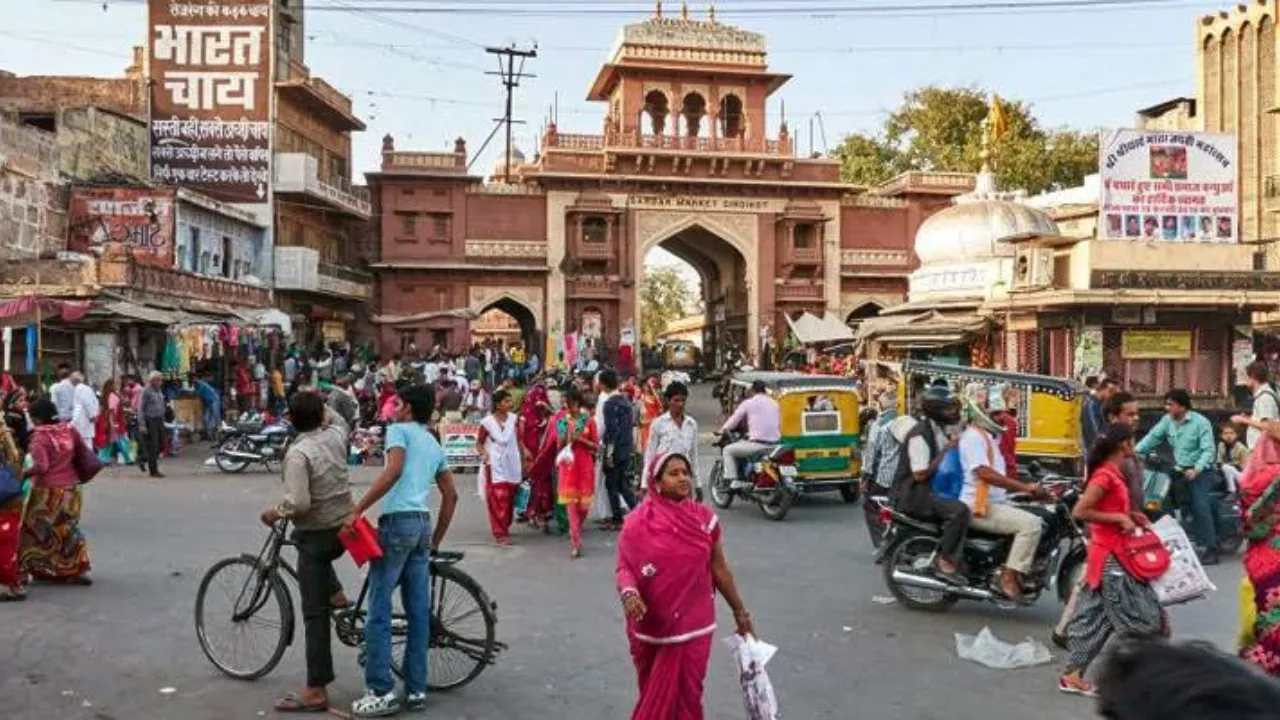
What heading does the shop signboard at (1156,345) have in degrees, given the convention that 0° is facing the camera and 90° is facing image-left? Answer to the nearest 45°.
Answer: approximately 0°

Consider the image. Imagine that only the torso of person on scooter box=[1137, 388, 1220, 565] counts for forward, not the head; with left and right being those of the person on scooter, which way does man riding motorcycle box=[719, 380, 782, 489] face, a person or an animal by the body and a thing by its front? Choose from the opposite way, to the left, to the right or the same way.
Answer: to the right

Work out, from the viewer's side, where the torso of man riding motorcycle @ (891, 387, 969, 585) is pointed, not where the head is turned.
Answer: to the viewer's right

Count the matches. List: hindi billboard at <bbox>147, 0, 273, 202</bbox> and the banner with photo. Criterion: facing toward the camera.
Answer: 2

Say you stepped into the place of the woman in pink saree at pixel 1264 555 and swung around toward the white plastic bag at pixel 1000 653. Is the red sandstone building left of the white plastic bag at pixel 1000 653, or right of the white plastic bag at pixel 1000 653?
right

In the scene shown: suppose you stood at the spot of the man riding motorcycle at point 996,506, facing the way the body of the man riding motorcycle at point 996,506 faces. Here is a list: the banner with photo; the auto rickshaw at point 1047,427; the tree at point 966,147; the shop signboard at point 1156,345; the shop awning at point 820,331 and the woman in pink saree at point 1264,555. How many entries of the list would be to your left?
5

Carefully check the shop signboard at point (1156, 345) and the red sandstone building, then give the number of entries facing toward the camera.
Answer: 2

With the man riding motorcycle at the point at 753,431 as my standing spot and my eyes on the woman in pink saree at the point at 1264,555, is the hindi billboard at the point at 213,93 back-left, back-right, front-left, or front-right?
back-right

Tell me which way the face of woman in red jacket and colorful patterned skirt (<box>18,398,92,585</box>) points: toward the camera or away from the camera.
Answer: away from the camera
